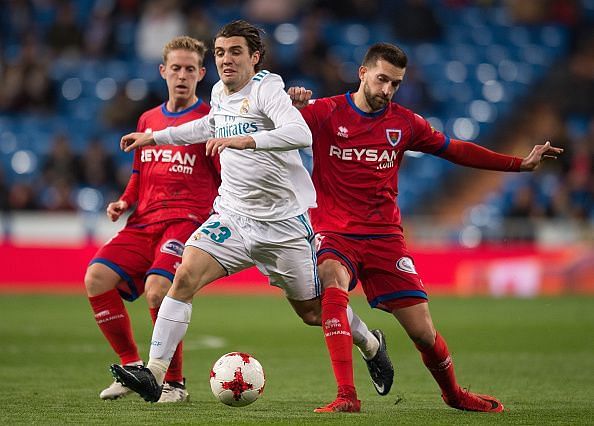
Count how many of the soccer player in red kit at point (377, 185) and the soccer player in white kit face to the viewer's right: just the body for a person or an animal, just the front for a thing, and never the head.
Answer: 0

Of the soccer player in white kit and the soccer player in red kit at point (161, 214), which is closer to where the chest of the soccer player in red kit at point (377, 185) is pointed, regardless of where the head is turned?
the soccer player in white kit

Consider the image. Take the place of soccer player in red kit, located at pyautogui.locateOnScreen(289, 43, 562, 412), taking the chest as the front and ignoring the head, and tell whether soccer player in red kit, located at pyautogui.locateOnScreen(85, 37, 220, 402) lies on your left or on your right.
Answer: on your right

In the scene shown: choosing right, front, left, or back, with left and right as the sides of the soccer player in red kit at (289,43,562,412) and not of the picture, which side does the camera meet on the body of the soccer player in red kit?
front

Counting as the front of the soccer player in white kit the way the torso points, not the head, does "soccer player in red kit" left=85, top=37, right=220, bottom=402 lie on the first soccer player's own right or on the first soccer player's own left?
on the first soccer player's own right

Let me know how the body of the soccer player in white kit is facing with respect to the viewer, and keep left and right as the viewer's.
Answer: facing the viewer and to the left of the viewer

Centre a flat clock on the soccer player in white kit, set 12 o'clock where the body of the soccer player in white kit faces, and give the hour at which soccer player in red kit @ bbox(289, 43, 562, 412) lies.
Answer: The soccer player in red kit is roughly at 7 o'clock from the soccer player in white kit.

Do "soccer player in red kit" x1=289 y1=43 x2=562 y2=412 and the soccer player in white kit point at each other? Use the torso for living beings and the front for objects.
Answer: no

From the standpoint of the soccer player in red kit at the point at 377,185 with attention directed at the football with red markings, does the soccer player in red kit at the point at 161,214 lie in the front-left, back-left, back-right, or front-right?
front-right
